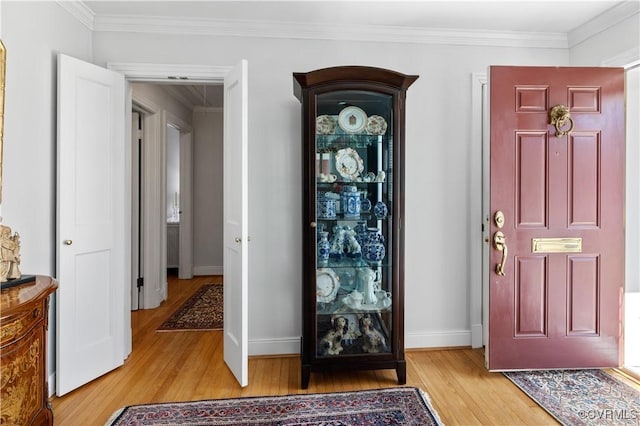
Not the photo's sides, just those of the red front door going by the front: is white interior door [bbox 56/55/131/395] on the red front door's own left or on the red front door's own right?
on the red front door's own right

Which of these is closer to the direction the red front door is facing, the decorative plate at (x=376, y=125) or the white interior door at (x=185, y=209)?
the decorative plate

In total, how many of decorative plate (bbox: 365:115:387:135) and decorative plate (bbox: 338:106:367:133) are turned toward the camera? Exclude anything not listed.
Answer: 2

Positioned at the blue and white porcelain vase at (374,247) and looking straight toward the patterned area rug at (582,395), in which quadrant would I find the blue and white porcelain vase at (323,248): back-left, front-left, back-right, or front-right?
back-right

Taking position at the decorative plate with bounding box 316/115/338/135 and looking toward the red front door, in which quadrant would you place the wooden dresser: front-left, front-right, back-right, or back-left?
back-right

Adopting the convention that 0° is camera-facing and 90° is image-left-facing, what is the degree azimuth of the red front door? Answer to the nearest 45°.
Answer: approximately 0°
